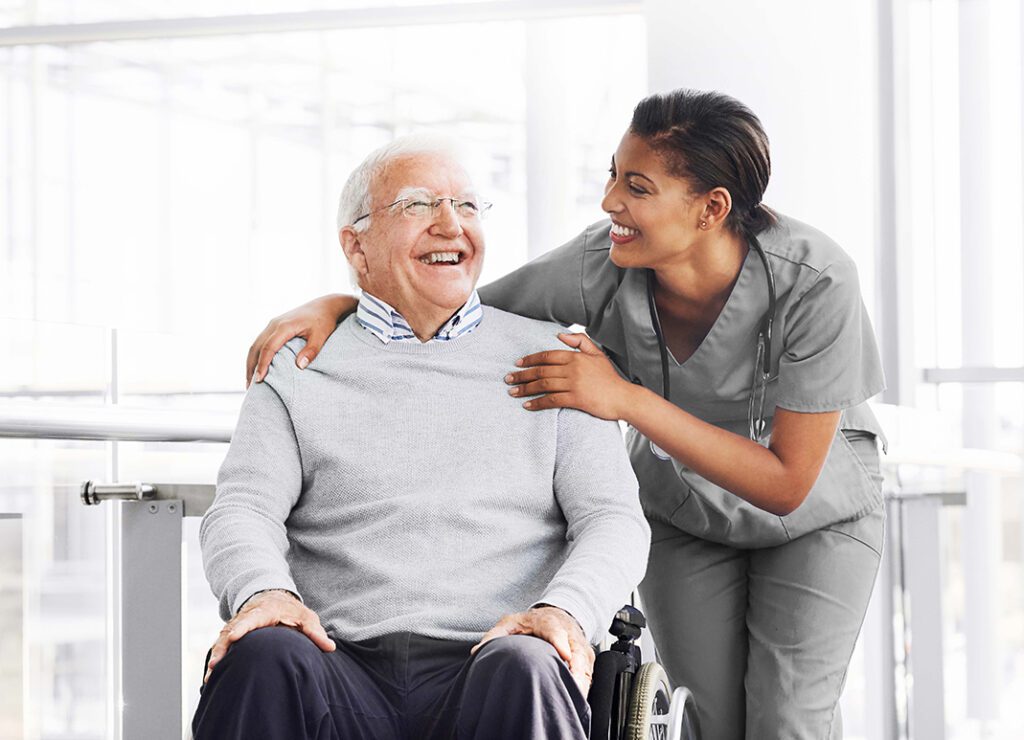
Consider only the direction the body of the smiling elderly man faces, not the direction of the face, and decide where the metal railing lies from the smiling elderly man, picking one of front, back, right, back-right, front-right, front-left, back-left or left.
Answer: back

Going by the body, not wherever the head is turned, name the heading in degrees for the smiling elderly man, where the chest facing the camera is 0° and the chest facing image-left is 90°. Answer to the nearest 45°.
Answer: approximately 0°

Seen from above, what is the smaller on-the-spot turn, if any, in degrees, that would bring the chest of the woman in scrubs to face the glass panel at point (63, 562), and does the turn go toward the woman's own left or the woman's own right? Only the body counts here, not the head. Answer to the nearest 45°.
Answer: approximately 90° to the woman's own right

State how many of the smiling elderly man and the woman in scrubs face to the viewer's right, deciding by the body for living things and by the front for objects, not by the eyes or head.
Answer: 0

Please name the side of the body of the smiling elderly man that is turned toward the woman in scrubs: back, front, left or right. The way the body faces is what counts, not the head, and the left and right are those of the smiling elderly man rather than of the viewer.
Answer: left

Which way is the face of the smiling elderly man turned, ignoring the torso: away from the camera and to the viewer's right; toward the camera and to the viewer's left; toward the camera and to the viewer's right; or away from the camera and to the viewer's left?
toward the camera and to the viewer's right

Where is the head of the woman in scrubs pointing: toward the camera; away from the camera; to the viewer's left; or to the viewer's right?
to the viewer's left

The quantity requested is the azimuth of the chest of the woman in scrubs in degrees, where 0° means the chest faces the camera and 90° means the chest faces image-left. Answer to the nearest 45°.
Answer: approximately 45°
